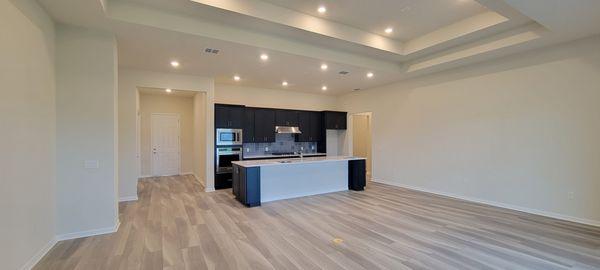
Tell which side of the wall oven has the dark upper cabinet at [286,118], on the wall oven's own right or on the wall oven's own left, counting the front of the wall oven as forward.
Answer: on the wall oven's own left

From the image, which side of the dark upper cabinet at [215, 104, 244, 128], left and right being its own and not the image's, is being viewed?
front

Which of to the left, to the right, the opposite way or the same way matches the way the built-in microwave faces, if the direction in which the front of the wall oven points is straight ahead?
the same way

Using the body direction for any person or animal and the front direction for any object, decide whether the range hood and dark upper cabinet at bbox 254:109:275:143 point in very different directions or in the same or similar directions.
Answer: same or similar directions

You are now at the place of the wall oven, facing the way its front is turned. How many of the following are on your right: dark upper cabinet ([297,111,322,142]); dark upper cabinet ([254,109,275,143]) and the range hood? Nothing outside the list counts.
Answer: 0

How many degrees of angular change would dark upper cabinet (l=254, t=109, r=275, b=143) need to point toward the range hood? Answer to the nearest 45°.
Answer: approximately 90° to its left

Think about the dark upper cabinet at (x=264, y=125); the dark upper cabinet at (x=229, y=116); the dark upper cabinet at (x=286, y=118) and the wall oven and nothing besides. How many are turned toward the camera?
4

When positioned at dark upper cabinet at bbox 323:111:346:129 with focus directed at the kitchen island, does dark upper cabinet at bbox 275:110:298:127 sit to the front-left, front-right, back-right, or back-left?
front-right

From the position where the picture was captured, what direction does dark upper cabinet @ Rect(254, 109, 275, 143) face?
facing the viewer

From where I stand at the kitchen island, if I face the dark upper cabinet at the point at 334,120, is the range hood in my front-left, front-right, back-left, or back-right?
front-left

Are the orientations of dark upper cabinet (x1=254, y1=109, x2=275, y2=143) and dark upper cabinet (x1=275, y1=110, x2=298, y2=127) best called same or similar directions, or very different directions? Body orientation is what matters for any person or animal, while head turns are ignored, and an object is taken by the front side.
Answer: same or similar directions

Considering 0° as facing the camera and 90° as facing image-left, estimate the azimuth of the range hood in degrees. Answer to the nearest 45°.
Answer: approximately 0°

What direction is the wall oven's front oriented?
toward the camera

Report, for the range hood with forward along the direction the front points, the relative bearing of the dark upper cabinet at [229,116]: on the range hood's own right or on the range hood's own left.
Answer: on the range hood's own right

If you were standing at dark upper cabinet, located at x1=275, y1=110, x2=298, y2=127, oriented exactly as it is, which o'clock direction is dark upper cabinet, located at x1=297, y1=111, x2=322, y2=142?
dark upper cabinet, located at x1=297, y1=111, x2=322, y2=142 is roughly at 8 o'clock from dark upper cabinet, located at x1=275, y1=110, x2=298, y2=127.
